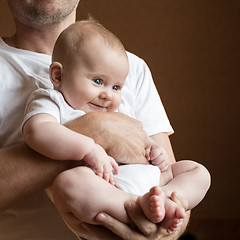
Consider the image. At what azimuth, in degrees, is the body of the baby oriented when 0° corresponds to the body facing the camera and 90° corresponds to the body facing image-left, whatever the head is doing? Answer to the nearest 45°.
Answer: approximately 315°

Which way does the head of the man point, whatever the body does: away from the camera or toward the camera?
toward the camera

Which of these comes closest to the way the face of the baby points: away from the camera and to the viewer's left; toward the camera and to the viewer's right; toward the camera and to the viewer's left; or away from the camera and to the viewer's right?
toward the camera and to the viewer's right
